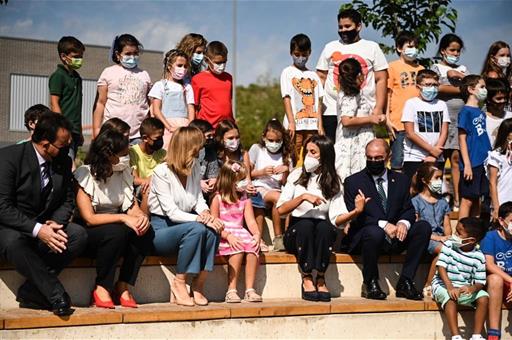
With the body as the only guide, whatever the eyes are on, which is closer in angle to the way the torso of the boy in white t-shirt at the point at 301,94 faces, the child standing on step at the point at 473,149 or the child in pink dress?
the child in pink dress

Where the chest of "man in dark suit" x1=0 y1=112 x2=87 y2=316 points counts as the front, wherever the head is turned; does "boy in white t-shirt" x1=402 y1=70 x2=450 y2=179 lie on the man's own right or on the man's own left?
on the man's own left

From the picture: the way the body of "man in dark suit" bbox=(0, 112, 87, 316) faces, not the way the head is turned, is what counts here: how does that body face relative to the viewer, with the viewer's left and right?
facing the viewer and to the right of the viewer

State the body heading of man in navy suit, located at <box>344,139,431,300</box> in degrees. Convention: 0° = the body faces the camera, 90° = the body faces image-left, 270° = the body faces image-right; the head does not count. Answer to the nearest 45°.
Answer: approximately 0°

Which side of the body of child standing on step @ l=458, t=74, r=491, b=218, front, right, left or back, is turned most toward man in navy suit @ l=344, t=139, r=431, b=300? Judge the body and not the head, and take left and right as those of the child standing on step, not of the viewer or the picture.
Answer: right

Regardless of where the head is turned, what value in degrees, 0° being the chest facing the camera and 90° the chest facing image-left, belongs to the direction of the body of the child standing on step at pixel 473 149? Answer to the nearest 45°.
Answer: approximately 315°

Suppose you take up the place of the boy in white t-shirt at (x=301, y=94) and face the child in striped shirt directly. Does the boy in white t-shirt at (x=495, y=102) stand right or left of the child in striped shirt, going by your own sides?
left

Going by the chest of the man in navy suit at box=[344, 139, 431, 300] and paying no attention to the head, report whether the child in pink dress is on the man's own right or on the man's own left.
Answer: on the man's own right
